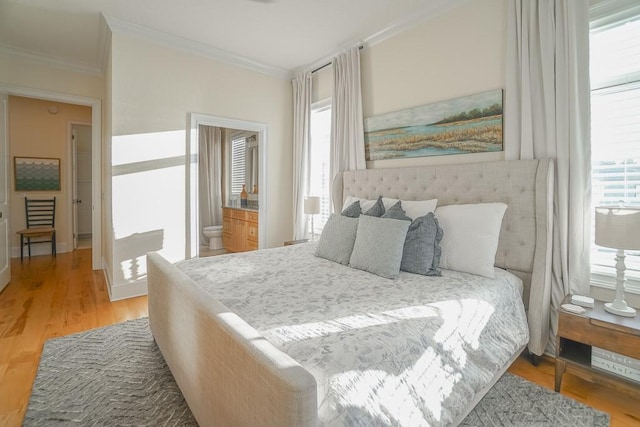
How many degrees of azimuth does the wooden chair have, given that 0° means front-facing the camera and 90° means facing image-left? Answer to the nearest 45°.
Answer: approximately 0°

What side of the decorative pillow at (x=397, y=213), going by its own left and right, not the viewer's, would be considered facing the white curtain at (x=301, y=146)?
right

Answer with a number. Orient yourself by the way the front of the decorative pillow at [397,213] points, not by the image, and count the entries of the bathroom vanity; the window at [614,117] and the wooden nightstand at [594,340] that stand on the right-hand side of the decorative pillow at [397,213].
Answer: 1

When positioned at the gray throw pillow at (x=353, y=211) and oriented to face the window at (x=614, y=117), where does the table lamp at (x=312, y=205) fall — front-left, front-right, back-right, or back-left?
back-left
